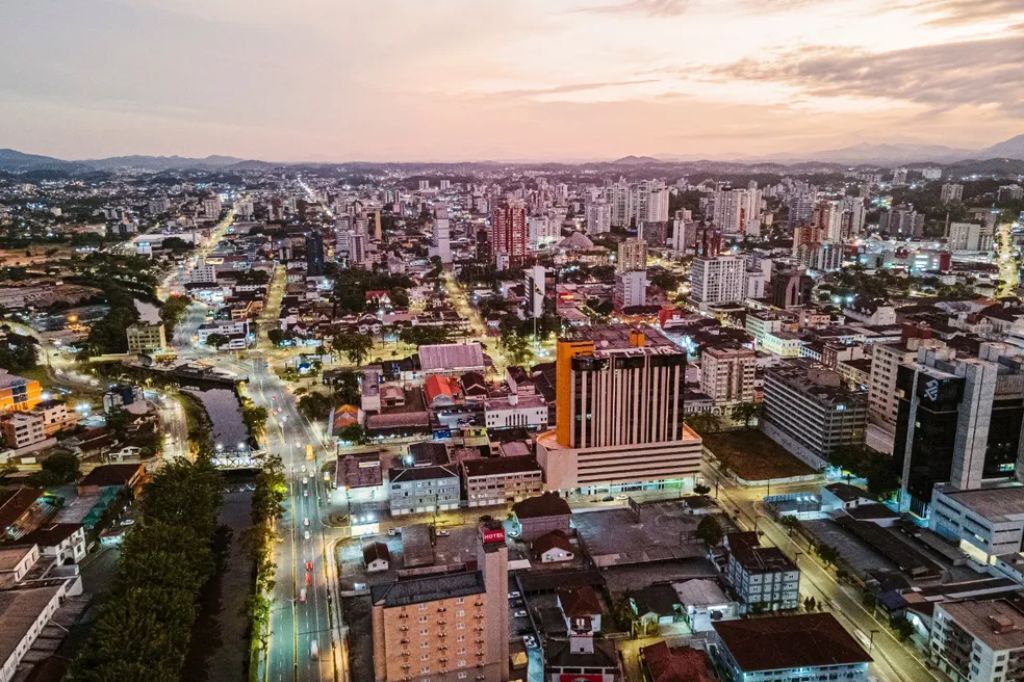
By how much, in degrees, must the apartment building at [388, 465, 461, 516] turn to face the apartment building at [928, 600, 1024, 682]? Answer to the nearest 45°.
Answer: approximately 45° to its left

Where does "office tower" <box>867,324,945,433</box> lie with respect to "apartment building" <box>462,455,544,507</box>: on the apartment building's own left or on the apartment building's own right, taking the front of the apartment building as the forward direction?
on the apartment building's own left

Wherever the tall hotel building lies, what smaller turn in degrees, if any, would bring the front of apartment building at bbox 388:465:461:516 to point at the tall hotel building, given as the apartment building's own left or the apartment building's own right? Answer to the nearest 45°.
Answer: approximately 90° to the apartment building's own left

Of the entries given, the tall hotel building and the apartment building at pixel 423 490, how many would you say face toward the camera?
2

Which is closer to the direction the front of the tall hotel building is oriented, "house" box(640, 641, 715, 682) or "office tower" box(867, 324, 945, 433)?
the house

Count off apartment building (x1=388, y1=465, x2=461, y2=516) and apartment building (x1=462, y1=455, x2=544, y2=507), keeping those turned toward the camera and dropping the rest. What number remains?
2

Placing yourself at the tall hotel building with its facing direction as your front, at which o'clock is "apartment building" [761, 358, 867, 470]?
The apartment building is roughly at 8 o'clock from the tall hotel building.

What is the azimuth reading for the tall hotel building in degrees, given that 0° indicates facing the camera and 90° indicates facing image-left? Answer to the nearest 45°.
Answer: approximately 0°
